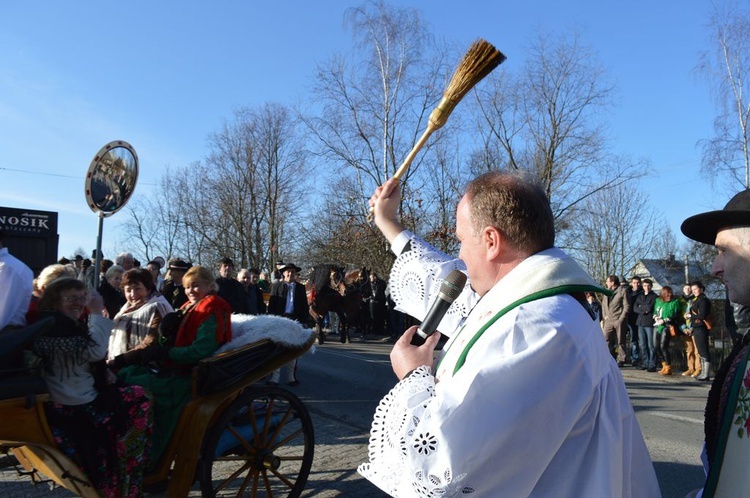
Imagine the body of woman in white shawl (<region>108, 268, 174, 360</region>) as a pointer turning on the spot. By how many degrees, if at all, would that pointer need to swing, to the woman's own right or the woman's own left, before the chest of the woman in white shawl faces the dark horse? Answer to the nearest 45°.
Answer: approximately 180°

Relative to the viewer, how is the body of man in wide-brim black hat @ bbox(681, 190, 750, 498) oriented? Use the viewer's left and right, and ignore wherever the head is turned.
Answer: facing to the left of the viewer

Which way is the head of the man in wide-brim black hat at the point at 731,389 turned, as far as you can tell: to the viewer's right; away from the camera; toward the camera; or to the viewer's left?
to the viewer's left

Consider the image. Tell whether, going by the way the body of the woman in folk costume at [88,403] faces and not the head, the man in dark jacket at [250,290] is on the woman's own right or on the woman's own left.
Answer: on the woman's own left

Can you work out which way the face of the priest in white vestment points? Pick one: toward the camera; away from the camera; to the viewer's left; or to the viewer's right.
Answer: to the viewer's left

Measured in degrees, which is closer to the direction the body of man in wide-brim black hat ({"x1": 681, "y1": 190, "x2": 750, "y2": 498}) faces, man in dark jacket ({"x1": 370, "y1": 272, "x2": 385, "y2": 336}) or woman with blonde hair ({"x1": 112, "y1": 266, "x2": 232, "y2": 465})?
the woman with blonde hair

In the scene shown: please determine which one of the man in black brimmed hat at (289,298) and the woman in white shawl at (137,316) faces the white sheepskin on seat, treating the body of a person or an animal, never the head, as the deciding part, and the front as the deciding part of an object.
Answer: the man in black brimmed hat

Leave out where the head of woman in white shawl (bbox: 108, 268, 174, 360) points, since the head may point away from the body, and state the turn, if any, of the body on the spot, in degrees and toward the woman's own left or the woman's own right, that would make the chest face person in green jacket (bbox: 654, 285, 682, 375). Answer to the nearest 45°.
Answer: approximately 135° to the woman's own left

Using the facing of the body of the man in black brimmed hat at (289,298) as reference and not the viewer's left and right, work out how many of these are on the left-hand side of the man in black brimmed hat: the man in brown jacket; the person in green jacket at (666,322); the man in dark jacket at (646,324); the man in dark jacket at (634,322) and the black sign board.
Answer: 4
